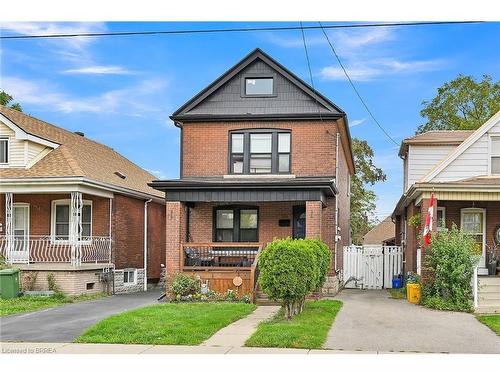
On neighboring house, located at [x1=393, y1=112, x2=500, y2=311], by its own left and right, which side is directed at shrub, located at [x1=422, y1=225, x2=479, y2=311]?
front

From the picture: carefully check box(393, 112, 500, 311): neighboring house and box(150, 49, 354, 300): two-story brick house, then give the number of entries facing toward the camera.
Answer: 2

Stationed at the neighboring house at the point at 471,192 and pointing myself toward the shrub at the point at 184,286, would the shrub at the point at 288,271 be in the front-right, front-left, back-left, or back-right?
front-left

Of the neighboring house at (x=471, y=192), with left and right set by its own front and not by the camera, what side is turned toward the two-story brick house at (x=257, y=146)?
right

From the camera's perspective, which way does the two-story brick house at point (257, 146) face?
toward the camera

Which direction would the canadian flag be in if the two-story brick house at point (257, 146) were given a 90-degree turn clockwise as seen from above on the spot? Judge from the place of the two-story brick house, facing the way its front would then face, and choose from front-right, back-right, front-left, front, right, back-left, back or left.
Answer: back-left

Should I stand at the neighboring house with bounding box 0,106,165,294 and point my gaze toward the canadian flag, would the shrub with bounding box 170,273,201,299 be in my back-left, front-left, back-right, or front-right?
front-right

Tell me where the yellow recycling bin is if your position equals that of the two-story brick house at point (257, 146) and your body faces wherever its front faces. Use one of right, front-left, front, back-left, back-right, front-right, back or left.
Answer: front-left

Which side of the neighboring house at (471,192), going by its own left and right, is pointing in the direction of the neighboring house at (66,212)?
right

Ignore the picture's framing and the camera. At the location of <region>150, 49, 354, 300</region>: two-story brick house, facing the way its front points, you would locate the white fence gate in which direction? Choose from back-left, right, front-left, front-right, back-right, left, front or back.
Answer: back-left

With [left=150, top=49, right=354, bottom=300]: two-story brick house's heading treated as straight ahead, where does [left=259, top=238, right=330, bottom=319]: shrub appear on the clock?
The shrub is roughly at 12 o'clock from the two-story brick house.

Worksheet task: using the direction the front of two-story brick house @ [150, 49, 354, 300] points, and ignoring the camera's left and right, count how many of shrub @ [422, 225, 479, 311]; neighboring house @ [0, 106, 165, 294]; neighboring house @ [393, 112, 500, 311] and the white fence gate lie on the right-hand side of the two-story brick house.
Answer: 1

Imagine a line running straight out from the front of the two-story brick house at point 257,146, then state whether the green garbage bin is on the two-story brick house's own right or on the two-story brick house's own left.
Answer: on the two-story brick house's own right

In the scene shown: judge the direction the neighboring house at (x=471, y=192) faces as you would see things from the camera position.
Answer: facing the viewer
